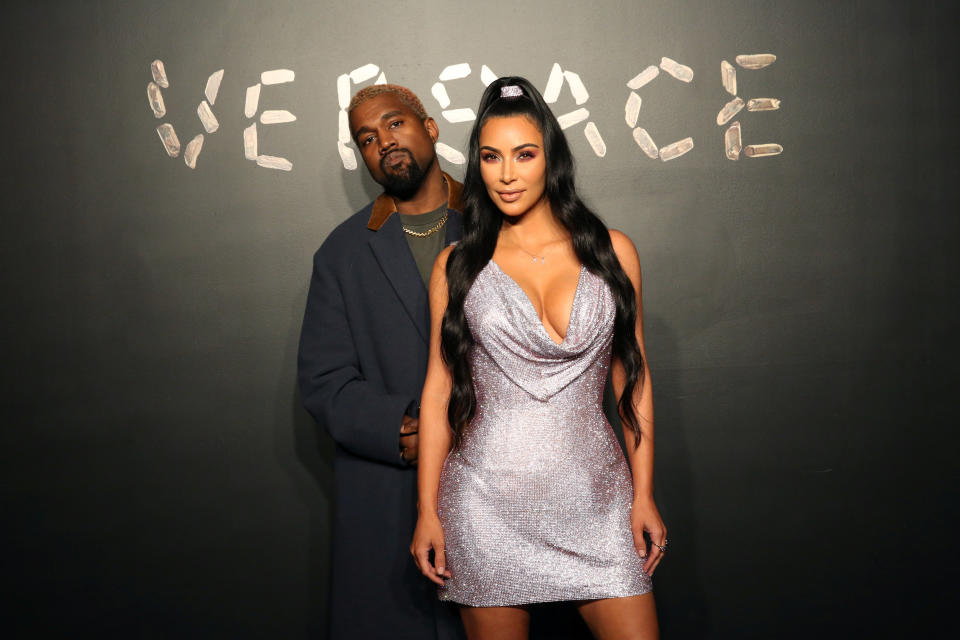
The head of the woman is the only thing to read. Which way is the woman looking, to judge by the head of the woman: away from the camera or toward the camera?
toward the camera

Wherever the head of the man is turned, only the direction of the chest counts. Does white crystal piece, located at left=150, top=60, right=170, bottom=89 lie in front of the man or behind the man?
behind

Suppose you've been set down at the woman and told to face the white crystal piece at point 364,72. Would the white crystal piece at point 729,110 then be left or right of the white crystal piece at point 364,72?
right

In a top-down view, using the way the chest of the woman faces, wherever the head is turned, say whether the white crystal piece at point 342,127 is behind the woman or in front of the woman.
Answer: behind

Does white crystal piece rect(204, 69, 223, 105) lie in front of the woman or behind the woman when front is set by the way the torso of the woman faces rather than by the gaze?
behind

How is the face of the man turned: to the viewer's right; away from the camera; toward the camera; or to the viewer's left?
toward the camera

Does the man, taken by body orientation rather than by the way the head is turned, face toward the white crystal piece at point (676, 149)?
no

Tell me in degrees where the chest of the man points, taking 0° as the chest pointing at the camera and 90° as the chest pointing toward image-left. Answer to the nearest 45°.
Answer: approximately 315°

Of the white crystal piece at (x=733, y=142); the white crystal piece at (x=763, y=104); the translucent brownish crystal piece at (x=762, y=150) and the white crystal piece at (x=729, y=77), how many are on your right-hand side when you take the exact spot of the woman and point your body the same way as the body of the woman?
0

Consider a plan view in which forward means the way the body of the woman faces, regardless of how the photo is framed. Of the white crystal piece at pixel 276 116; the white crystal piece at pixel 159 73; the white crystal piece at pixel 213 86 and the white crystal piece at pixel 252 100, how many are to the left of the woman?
0

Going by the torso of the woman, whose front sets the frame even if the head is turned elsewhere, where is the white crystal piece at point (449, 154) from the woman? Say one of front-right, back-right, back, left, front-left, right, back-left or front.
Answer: back

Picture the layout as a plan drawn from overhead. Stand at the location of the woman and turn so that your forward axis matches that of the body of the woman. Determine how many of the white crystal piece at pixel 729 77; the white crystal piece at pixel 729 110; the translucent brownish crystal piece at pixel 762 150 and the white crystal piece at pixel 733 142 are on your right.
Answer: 0

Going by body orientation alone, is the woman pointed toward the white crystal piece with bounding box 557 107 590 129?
no

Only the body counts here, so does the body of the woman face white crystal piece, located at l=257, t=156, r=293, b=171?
no

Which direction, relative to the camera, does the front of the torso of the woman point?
toward the camera
